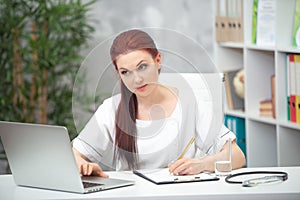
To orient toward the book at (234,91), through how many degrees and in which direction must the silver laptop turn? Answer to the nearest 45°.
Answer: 0° — it already faces it

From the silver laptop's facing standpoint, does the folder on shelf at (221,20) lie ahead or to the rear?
ahead

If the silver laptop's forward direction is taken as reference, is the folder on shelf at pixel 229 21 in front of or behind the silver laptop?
in front

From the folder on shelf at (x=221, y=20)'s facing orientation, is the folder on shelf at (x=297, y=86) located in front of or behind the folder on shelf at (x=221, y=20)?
in front

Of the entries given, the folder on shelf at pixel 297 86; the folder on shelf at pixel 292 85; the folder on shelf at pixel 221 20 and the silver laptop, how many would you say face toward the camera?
3

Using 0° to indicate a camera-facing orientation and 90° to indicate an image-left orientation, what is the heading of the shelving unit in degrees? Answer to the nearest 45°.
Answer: approximately 45°

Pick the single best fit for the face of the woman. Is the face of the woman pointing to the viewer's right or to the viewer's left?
to the viewer's left
